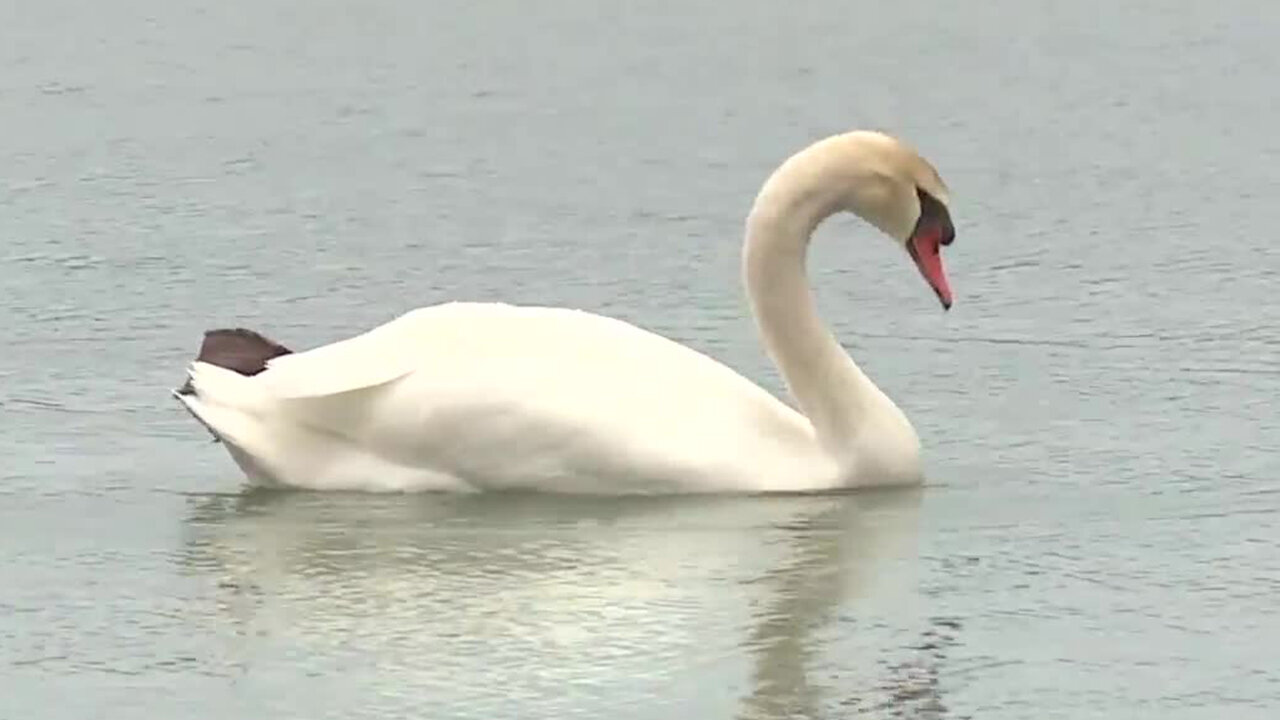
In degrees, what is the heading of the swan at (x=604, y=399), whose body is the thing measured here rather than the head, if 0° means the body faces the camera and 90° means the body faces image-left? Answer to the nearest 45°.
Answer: approximately 270°
